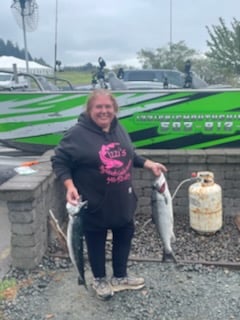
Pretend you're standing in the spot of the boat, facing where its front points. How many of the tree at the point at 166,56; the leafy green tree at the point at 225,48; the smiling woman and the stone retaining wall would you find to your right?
2

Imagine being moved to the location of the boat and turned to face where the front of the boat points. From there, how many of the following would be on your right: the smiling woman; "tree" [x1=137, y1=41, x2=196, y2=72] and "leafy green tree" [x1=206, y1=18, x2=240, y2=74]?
2

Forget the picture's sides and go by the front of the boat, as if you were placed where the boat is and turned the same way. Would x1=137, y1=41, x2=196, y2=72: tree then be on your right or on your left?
on your right

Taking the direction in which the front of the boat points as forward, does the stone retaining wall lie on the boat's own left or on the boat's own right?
on the boat's own left

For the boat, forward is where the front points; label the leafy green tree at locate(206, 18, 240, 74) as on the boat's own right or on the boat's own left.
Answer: on the boat's own right
